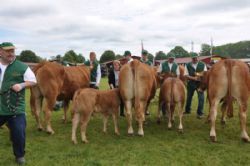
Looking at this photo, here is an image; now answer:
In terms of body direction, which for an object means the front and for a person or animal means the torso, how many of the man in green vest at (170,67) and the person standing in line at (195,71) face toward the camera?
2

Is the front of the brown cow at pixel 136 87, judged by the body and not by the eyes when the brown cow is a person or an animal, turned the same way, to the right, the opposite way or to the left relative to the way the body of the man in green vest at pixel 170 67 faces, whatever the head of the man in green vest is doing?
the opposite way

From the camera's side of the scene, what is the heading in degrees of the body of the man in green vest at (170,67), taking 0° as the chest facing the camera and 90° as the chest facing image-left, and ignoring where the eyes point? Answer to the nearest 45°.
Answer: approximately 0°

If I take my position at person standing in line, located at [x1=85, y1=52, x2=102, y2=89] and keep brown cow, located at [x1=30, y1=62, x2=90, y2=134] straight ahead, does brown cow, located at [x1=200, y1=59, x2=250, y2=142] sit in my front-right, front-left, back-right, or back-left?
front-left

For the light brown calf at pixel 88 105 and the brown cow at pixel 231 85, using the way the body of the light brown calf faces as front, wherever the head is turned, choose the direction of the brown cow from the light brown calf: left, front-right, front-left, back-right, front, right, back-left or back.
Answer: front-right

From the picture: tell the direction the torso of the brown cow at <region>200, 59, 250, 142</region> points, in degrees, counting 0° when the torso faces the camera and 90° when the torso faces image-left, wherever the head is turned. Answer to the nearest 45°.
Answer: approximately 180°

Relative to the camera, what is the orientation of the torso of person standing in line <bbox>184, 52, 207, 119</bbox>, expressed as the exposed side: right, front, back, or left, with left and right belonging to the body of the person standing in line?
front

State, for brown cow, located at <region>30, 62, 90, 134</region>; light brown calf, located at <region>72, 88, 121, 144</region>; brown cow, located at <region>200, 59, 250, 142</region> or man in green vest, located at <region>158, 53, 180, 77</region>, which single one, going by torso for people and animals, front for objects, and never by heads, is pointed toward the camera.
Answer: the man in green vest

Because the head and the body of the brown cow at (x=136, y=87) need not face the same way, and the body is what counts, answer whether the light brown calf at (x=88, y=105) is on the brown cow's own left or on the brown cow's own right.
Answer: on the brown cow's own left

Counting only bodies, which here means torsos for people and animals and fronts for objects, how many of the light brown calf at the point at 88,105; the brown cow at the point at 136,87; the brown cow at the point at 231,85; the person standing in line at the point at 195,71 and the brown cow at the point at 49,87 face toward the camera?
1

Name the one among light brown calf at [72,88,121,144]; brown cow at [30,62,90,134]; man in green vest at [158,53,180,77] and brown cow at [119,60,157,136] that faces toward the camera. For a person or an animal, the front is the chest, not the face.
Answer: the man in green vest

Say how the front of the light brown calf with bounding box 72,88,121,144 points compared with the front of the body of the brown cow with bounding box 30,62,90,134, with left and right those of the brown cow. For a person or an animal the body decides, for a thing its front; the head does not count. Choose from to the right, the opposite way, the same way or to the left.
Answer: the same way

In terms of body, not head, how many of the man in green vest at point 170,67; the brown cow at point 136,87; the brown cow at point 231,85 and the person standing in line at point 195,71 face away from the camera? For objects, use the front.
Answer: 2

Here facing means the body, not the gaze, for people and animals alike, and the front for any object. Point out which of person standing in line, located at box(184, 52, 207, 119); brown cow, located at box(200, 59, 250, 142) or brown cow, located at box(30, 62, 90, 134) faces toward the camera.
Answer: the person standing in line

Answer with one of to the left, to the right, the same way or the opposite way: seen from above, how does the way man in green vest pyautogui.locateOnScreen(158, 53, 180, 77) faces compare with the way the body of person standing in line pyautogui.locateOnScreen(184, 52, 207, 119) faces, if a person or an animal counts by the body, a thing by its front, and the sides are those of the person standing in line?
the same way

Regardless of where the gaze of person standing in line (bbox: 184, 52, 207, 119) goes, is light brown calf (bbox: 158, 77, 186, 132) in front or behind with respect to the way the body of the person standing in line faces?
in front

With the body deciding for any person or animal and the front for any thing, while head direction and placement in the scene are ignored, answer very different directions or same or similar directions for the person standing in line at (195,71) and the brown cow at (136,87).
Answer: very different directions

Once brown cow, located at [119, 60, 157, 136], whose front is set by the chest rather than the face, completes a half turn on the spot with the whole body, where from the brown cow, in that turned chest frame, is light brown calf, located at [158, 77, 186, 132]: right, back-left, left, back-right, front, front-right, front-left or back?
back-left

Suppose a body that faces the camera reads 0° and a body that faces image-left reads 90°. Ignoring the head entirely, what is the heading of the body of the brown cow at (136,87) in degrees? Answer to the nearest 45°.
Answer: approximately 180°
